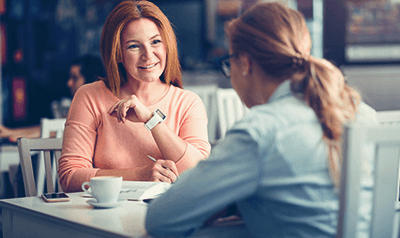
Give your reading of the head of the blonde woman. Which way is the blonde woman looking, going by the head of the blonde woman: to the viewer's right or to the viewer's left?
to the viewer's left

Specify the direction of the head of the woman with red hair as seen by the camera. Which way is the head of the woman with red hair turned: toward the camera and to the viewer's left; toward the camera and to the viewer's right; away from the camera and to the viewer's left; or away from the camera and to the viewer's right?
toward the camera and to the viewer's right

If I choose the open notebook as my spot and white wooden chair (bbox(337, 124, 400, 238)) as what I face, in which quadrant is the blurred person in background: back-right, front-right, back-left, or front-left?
back-left

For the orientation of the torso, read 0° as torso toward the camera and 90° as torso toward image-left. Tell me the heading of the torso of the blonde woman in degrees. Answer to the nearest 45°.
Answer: approximately 135°
